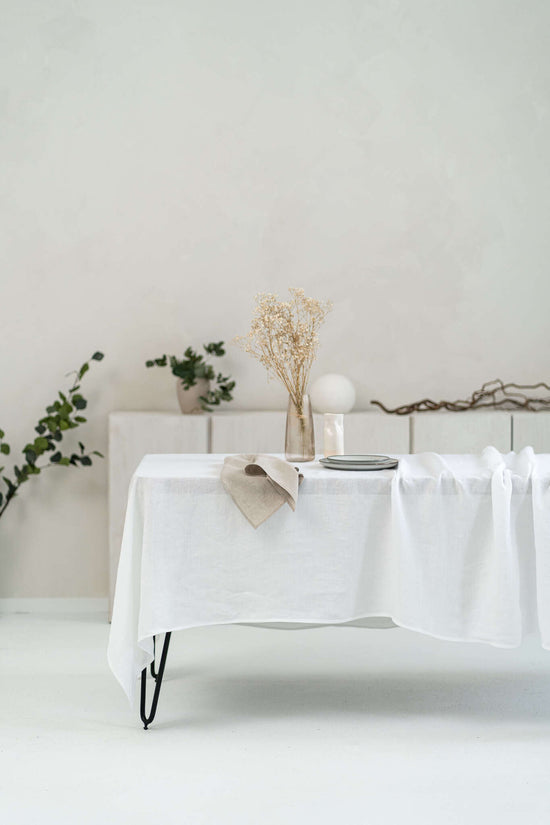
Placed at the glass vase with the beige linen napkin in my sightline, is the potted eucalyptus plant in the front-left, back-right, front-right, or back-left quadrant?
back-right

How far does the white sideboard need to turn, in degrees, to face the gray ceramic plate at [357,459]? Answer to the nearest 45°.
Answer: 0° — it already faces it

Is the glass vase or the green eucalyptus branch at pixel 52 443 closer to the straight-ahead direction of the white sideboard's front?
the glass vase

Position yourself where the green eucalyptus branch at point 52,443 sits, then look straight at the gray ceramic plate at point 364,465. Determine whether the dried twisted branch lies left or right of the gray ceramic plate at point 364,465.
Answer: left

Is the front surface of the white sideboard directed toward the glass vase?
yes

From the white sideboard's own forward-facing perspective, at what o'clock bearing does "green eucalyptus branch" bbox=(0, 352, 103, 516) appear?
The green eucalyptus branch is roughly at 3 o'clock from the white sideboard.

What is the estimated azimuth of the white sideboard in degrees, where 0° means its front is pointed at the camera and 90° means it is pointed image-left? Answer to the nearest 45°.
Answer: approximately 0°

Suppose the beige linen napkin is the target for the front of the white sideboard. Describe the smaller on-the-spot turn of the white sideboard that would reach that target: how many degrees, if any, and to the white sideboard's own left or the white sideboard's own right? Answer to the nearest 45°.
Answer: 0° — it already faces it
